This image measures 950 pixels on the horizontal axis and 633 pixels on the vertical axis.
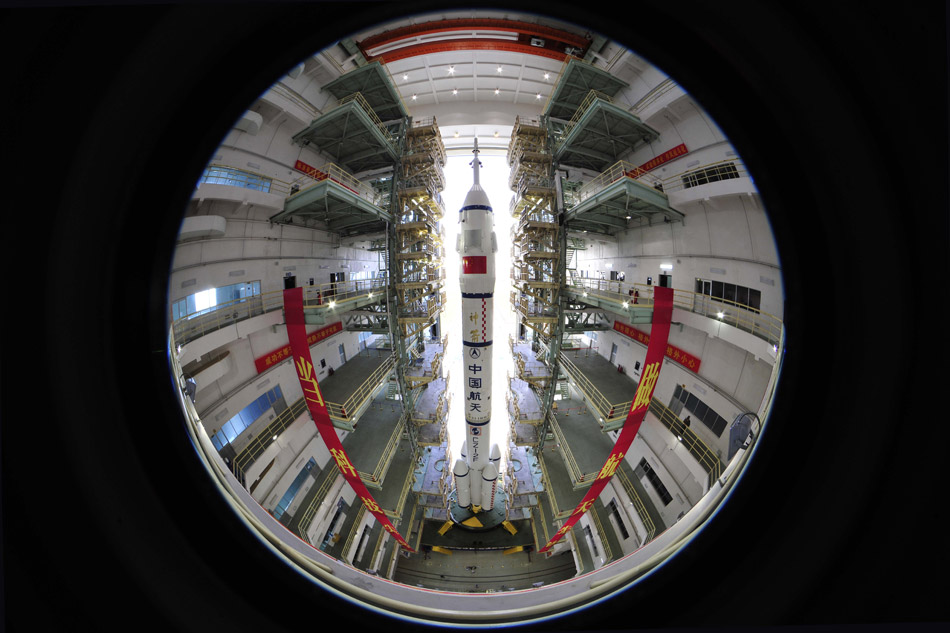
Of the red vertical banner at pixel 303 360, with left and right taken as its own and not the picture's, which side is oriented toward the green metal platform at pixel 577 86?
left

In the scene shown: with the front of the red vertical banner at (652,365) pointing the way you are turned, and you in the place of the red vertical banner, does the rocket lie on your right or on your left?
on your right

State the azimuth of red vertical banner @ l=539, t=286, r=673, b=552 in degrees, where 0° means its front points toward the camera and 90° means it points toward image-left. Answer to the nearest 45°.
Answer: approximately 0°

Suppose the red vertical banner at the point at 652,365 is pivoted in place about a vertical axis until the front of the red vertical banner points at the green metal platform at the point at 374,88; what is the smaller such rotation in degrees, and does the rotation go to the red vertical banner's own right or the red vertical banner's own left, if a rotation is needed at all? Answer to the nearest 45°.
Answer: approximately 90° to the red vertical banner's own right

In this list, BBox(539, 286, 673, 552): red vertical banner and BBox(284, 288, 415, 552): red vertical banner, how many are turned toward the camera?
2

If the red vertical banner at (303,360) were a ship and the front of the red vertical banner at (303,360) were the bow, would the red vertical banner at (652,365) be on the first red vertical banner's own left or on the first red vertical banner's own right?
on the first red vertical banner's own left

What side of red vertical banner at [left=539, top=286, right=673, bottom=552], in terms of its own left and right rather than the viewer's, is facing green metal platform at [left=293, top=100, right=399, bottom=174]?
right
